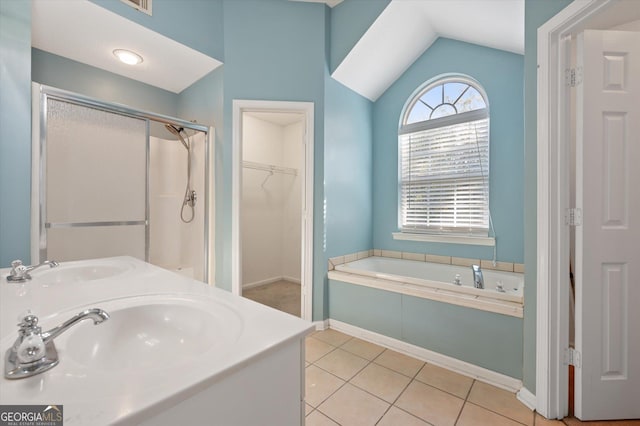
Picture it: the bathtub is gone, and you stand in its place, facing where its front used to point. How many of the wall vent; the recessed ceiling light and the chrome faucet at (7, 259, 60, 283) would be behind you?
0

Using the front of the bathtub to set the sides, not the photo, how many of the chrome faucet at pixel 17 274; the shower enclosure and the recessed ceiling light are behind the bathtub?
0

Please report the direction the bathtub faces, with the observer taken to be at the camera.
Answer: facing the viewer and to the left of the viewer

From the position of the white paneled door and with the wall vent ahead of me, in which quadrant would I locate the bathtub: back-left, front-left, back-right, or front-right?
front-right

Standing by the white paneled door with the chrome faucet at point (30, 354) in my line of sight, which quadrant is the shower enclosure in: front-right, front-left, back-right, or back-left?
front-right

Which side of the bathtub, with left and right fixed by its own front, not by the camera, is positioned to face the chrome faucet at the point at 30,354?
front

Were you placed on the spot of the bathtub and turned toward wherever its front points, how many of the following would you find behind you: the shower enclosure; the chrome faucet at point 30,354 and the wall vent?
0

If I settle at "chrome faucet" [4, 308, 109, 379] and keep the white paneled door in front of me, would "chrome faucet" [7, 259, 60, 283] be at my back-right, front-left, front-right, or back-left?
back-left

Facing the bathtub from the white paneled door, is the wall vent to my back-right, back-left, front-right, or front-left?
front-left

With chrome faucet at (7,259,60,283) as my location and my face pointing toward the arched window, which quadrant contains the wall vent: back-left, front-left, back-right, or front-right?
front-left

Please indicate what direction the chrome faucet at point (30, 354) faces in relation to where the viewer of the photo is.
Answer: facing away from the viewer and to the right of the viewer

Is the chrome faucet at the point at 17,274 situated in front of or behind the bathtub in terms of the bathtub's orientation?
in front

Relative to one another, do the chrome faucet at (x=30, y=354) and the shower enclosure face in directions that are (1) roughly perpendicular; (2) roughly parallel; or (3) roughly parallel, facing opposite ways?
roughly perpendicular

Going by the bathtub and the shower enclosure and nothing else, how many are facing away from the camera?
0

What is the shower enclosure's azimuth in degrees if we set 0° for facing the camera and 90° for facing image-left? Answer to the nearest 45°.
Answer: approximately 315°
